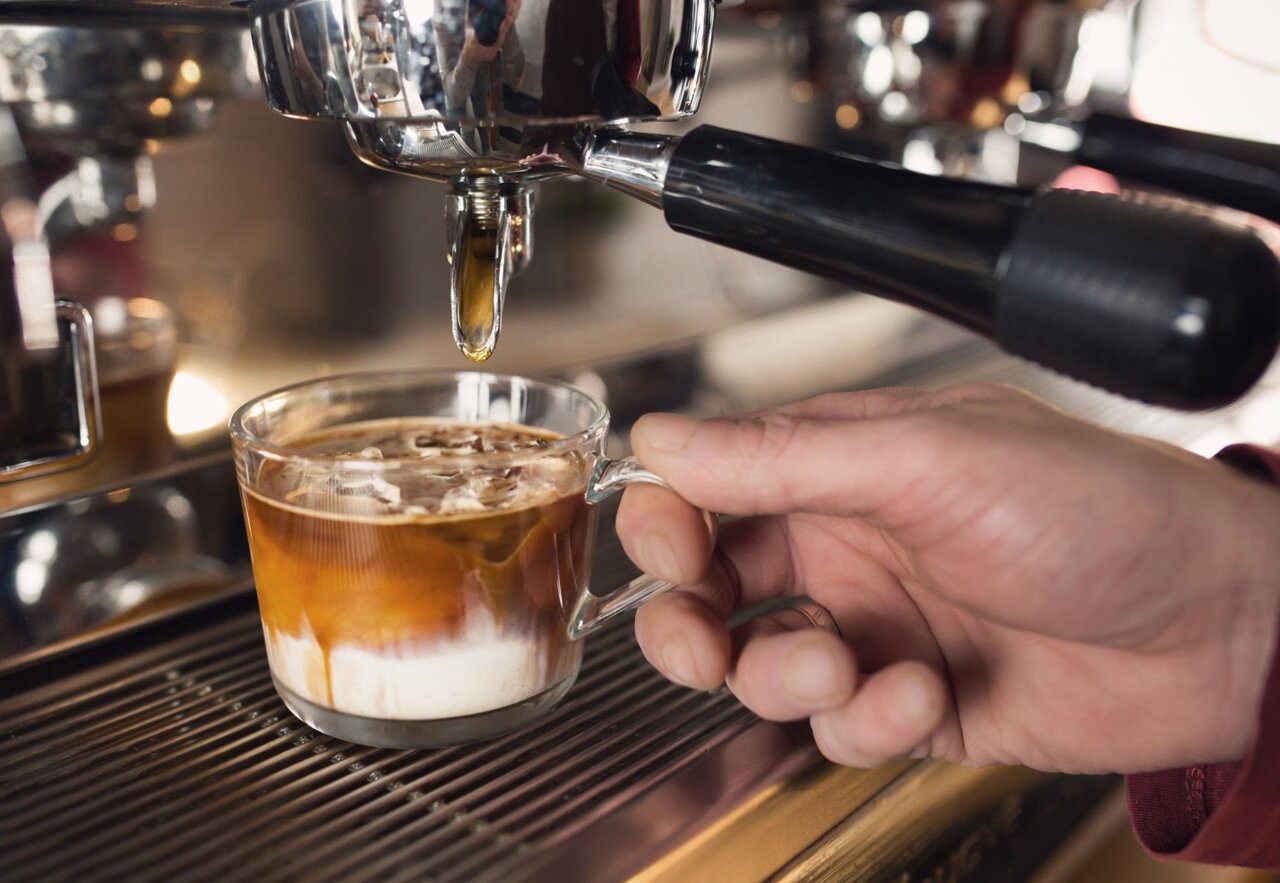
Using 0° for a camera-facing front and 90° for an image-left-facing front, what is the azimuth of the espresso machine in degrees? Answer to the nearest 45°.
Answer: approximately 315°
